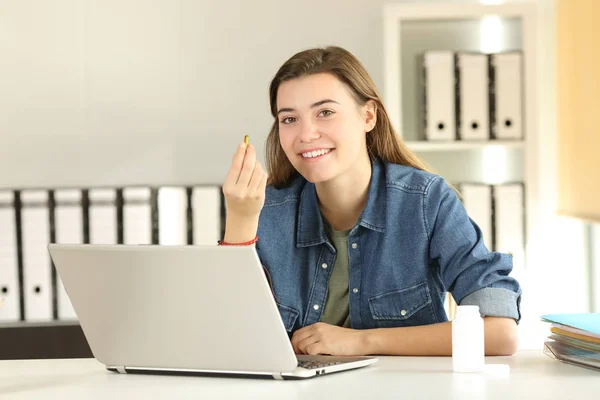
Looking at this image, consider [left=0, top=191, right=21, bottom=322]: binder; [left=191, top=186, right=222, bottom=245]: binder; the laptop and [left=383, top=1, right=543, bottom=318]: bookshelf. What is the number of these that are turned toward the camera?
3

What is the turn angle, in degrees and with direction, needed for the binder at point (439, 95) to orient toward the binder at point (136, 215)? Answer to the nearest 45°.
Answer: approximately 90° to its right

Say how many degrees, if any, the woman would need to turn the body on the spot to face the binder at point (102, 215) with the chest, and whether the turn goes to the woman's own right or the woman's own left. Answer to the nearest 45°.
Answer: approximately 90° to the woman's own right

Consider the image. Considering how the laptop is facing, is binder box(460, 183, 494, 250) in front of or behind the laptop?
in front

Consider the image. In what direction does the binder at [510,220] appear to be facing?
toward the camera

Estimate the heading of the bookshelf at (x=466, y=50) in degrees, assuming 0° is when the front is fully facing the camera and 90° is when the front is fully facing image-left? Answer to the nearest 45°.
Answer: approximately 0°

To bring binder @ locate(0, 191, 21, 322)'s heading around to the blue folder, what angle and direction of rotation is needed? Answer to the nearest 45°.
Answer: approximately 45° to its left

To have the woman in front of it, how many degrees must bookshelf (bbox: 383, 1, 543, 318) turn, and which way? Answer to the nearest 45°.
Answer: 0° — it already faces them

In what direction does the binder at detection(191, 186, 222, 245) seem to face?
toward the camera

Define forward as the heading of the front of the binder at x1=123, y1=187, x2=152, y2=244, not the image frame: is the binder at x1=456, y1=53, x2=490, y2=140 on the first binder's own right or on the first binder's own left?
on the first binder's own left

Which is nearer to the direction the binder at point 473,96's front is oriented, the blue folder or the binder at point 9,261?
the blue folder

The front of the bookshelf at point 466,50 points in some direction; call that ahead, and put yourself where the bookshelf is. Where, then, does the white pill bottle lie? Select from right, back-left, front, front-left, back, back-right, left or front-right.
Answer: front

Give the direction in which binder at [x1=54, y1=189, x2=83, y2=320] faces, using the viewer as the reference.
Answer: facing the viewer
